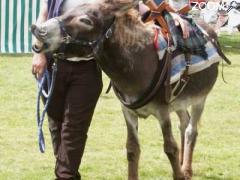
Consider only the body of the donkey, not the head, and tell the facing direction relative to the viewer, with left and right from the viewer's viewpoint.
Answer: facing the viewer and to the left of the viewer
